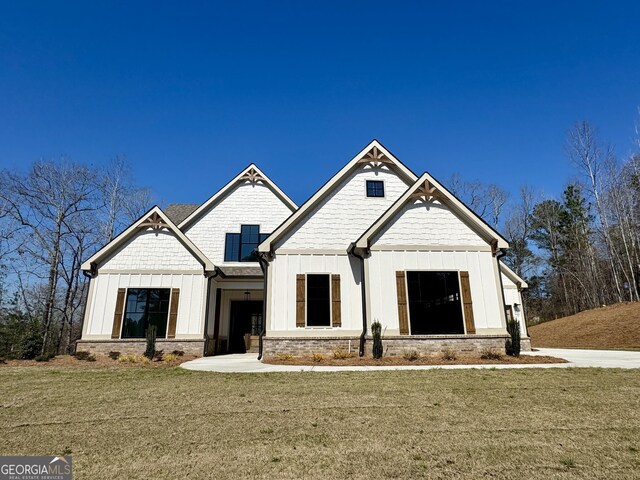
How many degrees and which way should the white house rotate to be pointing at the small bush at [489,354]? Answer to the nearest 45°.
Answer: approximately 90° to its left

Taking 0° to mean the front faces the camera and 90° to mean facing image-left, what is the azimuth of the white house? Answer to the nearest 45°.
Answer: approximately 0°

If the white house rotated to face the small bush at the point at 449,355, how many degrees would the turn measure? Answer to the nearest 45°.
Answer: approximately 90° to its left

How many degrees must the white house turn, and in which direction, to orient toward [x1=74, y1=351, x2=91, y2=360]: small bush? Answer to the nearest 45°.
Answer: approximately 90° to its right
